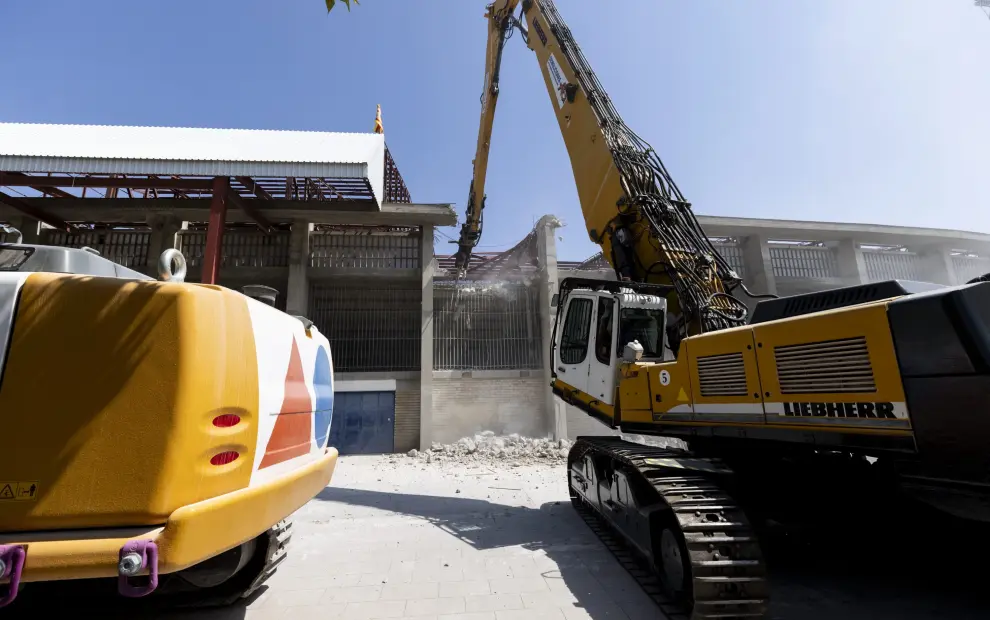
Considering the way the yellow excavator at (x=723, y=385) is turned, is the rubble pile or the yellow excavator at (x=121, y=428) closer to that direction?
the rubble pile

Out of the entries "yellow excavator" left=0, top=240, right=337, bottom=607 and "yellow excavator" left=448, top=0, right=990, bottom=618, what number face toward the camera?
0

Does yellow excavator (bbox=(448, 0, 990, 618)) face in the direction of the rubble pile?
yes

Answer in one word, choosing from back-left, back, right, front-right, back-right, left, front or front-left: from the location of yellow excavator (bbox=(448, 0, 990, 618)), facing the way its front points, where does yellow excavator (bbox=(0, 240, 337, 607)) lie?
left

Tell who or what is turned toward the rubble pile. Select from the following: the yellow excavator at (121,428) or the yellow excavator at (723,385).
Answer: the yellow excavator at (723,385)

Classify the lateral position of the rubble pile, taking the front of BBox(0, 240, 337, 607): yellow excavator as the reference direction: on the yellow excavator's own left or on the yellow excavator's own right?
on the yellow excavator's own right

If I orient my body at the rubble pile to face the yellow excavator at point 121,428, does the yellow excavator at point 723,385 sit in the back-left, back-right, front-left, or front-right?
front-left

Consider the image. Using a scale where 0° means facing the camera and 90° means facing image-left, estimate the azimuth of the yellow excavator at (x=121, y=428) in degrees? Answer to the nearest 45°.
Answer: approximately 135°

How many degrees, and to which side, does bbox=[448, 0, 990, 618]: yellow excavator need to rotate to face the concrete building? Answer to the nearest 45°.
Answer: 0° — it already faces it

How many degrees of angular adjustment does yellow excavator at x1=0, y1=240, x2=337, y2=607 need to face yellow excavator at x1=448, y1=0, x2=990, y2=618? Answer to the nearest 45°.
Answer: approximately 135° to its right

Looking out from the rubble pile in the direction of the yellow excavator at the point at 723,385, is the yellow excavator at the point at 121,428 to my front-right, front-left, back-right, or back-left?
front-right

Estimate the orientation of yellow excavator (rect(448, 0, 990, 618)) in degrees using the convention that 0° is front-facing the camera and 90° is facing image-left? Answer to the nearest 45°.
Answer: approximately 135°
